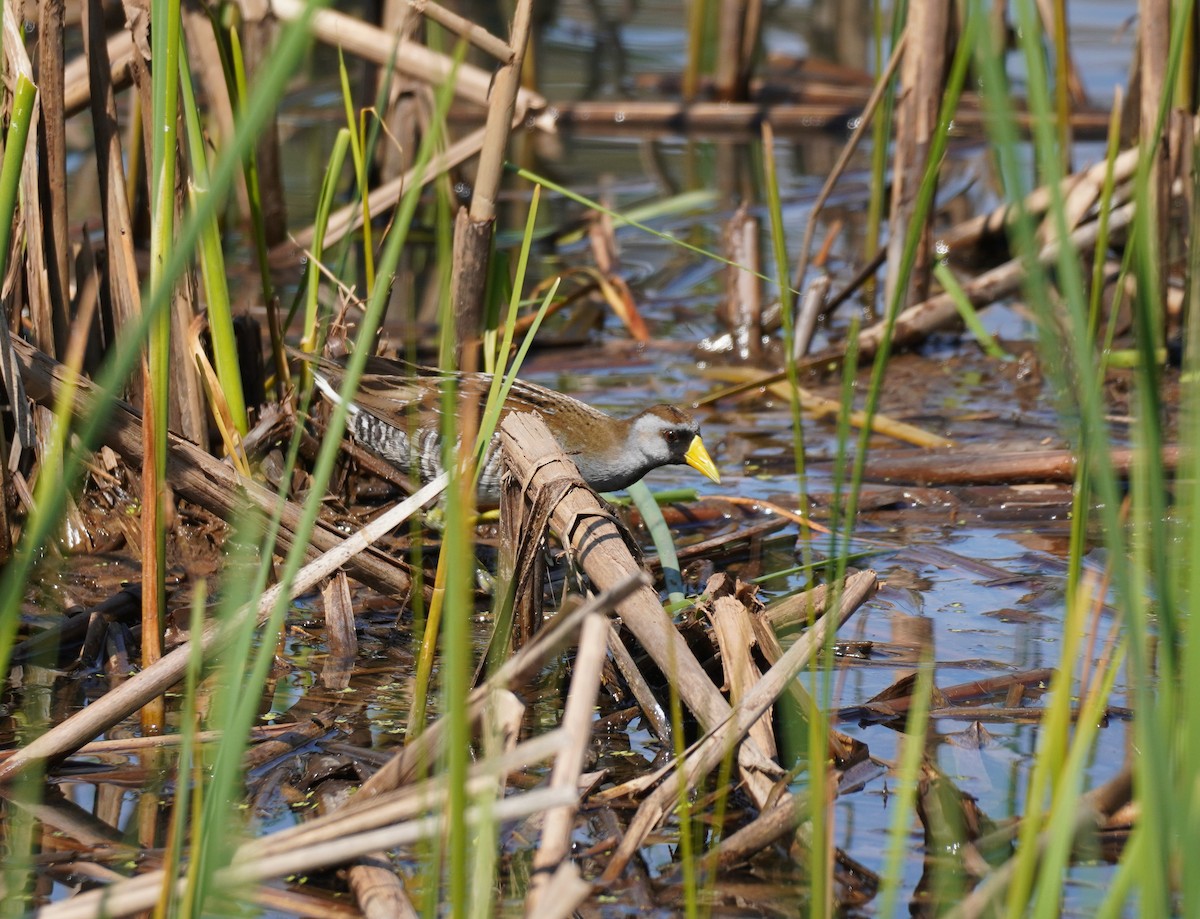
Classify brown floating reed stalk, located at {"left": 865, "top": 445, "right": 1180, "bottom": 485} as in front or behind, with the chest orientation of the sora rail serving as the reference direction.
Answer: in front

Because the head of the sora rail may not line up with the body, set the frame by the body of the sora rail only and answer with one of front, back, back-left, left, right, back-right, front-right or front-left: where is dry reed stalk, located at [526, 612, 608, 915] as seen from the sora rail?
right

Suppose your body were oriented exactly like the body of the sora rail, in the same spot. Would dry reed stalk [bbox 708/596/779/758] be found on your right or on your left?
on your right

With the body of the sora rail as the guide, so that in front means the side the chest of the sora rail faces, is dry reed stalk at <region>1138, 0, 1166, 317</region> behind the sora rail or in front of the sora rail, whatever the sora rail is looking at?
in front

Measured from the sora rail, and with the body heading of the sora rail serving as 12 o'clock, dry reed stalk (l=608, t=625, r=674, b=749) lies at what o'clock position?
The dry reed stalk is roughly at 3 o'clock from the sora rail.

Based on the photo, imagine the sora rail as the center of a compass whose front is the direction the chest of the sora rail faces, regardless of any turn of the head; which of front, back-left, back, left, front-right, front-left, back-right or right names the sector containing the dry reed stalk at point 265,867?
right

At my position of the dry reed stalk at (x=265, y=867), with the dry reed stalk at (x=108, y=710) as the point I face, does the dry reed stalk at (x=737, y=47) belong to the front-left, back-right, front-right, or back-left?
front-right

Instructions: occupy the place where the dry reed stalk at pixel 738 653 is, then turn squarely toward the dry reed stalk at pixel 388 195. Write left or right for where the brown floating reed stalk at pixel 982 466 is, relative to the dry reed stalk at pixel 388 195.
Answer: right

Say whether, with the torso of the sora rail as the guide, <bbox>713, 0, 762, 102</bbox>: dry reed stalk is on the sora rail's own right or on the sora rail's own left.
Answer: on the sora rail's own left

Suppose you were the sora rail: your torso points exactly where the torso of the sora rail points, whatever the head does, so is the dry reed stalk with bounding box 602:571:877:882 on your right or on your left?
on your right

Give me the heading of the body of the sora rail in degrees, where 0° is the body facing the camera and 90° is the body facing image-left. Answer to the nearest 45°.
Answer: approximately 270°

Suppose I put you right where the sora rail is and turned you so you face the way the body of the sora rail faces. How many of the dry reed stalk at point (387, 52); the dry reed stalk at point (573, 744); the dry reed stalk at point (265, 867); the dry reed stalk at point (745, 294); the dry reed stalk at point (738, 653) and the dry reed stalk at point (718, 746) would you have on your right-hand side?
4

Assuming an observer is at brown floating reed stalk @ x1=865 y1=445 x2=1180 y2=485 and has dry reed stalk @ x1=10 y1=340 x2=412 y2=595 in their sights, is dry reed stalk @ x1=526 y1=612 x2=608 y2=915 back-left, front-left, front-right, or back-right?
front-left

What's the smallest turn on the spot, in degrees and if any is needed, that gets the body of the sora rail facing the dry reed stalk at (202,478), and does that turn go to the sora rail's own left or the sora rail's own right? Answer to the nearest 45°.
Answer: approximately 135° to the sora rail's own right

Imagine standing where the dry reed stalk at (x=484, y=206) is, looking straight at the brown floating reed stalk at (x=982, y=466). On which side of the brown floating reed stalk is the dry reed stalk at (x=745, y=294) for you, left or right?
left

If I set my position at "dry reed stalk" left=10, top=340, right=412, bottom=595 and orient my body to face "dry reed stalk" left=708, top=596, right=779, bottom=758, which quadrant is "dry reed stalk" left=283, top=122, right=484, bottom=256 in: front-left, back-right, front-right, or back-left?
back-left
